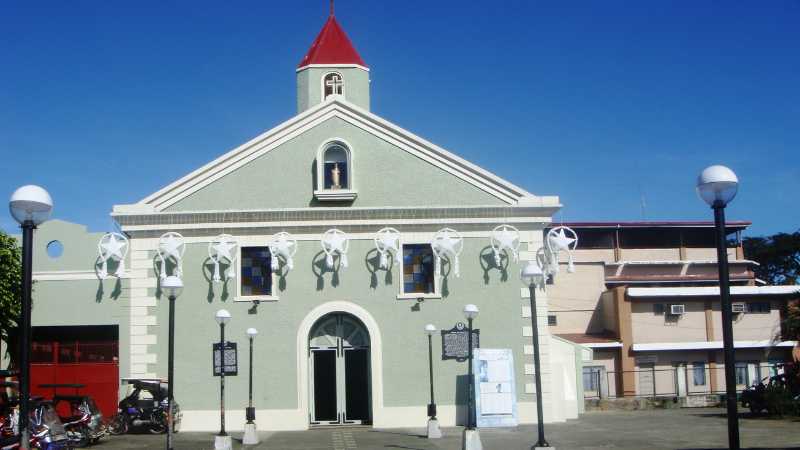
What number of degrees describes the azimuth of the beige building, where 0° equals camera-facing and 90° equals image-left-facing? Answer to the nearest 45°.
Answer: approximately 0°

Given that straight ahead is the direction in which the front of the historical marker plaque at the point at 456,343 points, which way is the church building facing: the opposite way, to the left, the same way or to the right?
the same way

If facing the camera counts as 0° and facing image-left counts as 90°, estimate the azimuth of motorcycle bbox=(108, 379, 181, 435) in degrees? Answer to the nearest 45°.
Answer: approximately 90°

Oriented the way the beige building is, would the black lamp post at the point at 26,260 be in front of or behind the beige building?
in front

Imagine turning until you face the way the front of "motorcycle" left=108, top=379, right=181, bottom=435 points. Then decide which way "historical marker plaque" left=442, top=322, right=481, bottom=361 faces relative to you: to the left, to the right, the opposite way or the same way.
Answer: to the left

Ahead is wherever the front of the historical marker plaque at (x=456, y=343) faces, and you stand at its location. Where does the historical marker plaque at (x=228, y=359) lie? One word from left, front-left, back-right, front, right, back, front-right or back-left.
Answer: right

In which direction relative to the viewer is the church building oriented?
toward the camera

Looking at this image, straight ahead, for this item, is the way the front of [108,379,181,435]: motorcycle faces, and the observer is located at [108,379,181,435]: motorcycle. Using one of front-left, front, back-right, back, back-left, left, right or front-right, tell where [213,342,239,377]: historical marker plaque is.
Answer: back

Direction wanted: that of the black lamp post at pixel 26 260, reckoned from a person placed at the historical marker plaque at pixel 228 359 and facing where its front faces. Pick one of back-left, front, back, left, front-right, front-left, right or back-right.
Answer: front

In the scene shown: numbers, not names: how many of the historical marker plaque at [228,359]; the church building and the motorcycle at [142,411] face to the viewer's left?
1

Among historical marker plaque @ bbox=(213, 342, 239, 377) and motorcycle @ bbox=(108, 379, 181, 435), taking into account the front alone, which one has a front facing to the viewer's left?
the motorcycle

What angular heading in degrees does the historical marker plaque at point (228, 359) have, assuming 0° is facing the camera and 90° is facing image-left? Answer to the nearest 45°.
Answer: approximately 0°

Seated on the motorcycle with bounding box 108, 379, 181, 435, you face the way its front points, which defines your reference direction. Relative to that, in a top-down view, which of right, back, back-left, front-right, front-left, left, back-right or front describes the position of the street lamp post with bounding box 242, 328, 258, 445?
back-left

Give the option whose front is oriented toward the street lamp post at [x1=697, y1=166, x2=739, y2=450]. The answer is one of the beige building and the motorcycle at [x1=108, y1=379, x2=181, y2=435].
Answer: the beige building

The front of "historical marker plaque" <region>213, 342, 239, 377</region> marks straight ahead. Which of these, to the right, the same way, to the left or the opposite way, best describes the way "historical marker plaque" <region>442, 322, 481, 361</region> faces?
the same way

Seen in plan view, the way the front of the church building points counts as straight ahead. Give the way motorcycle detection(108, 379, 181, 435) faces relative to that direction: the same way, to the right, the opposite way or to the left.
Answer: to the right
